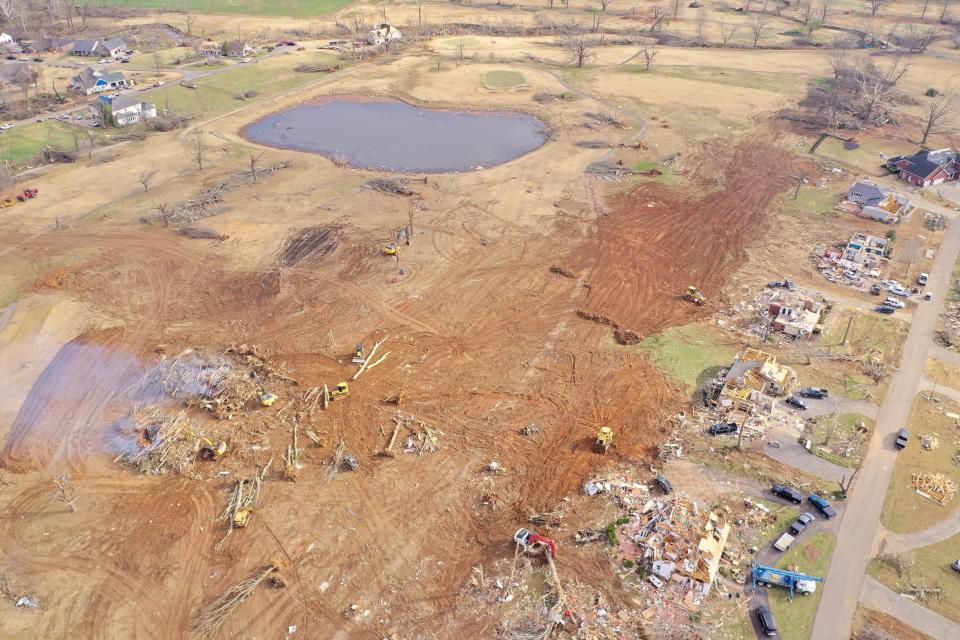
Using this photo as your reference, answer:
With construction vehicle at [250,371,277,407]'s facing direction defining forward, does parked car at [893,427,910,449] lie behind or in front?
behind

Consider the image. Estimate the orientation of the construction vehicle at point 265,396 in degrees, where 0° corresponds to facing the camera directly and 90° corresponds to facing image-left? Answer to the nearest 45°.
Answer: approximately 135°

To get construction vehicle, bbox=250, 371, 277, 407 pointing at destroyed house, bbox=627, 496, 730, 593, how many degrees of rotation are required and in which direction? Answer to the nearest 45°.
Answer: approximately 180°

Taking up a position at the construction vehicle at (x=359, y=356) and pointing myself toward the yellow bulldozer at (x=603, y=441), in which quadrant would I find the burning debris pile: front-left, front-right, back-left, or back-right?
back-right

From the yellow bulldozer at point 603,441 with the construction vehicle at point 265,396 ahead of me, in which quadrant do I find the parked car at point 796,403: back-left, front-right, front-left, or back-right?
back-right

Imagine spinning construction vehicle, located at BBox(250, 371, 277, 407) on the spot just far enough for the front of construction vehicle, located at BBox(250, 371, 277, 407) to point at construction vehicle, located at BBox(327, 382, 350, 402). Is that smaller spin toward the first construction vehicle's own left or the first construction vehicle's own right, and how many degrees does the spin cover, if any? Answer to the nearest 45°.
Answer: approximately 135° to the first construction vehicle's own right

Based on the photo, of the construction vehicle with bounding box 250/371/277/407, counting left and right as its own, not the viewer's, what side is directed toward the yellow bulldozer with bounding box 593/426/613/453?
back

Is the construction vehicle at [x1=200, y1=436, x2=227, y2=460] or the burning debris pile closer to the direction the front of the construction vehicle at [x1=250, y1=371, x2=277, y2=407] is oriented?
the burning debris pile
